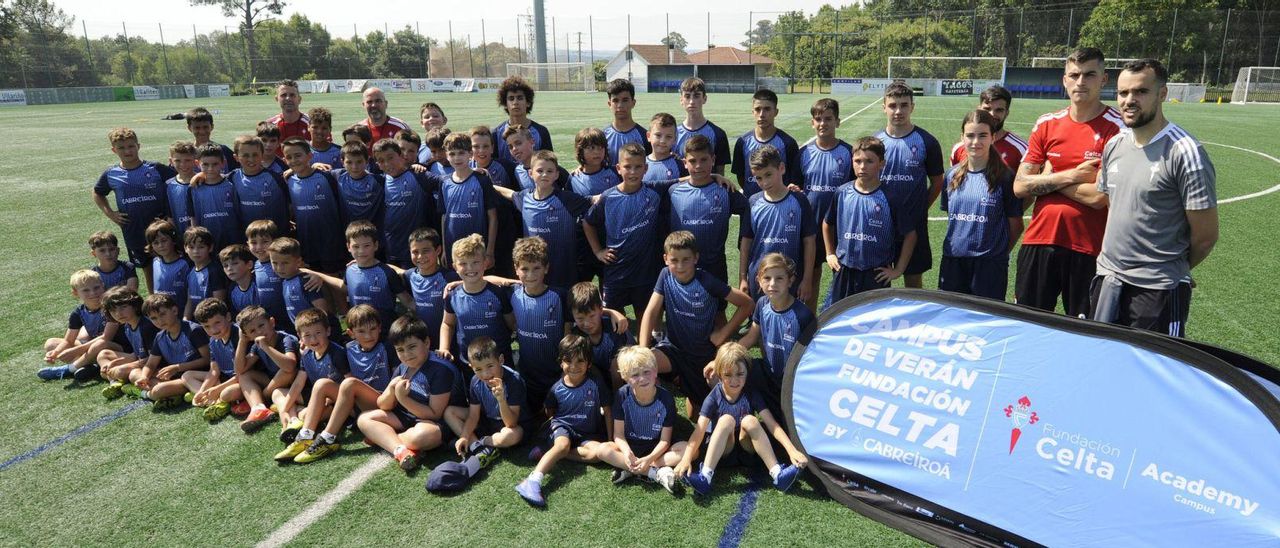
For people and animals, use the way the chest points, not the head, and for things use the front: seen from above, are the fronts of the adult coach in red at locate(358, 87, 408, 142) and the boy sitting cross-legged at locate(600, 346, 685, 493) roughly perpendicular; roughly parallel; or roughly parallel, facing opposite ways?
roughly parallel

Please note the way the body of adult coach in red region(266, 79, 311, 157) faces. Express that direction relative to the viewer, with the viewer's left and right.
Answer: facing the viewer

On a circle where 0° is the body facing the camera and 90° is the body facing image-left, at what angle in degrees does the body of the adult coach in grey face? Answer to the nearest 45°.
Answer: approximately 45°

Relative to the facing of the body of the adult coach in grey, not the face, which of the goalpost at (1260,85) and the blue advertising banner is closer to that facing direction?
the blue advertising banner

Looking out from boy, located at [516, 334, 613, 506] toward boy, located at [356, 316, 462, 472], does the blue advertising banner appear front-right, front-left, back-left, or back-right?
back-left

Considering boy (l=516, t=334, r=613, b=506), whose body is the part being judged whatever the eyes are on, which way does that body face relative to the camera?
toward the camera
